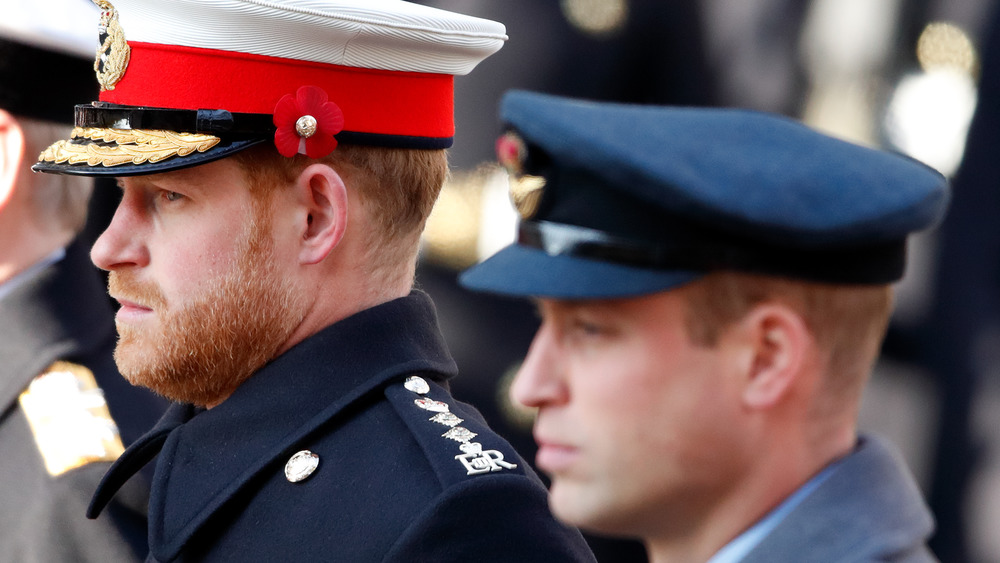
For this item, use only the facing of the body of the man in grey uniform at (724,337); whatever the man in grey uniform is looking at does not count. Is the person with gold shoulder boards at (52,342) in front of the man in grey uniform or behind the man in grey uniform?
in front

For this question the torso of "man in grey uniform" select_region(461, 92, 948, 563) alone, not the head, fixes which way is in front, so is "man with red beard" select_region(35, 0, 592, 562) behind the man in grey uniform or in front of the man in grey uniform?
in front

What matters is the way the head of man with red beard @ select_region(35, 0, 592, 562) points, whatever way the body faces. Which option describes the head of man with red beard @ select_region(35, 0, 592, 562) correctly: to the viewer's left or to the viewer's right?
to the viewer's left

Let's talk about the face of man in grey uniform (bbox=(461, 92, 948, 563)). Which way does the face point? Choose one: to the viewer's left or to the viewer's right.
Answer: to the viewer's left

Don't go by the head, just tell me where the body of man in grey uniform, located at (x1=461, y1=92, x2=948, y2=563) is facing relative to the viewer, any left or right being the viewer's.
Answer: facing to the left of the viewer
